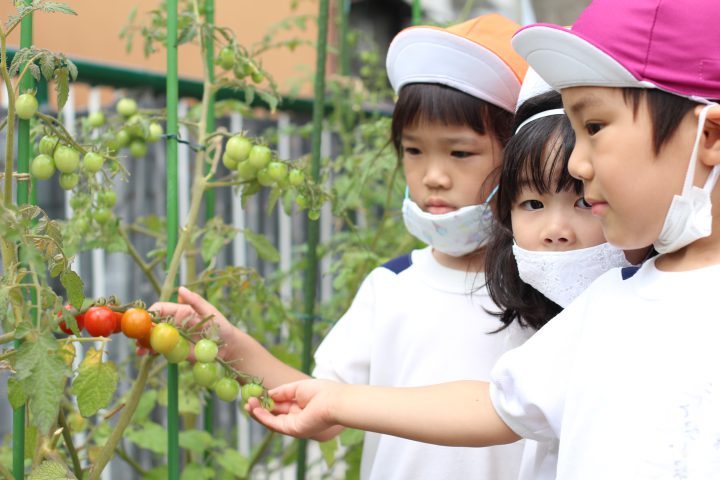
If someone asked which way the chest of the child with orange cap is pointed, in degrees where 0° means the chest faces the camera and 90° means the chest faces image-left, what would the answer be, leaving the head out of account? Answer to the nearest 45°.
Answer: approximately 45°

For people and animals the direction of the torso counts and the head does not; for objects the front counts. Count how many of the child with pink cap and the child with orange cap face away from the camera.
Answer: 0

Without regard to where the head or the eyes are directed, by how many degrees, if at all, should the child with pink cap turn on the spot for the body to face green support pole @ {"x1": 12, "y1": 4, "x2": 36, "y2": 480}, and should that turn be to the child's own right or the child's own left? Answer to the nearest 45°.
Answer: approximately 45° to the child's own right
